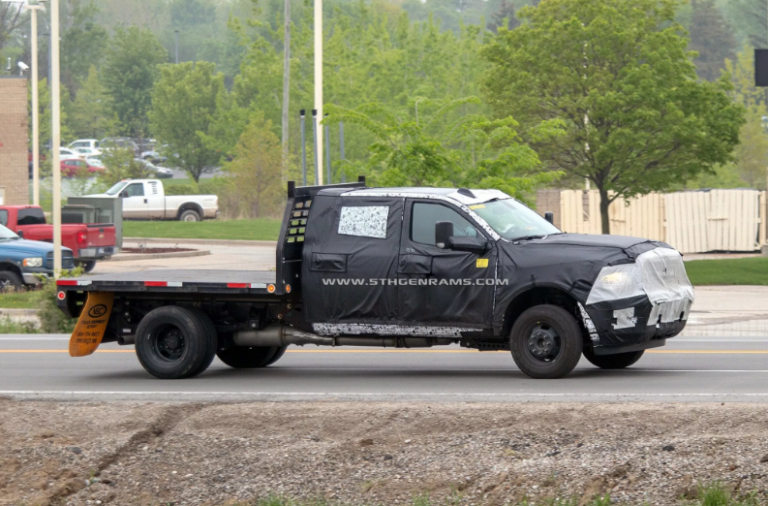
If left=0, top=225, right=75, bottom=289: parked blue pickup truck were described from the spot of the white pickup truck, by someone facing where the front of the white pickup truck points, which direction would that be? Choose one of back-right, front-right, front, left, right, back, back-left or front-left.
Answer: left

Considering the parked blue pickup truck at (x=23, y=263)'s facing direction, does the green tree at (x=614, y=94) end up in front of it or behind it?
in front

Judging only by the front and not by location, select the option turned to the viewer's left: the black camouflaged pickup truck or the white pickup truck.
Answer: the white pickup truck

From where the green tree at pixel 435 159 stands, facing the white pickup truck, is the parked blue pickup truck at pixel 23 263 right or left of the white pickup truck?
left

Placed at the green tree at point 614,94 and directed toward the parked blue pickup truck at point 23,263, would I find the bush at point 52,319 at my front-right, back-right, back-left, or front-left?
front-left

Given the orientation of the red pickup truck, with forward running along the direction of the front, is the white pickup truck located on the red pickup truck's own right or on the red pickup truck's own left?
on the red pickup truck's own right

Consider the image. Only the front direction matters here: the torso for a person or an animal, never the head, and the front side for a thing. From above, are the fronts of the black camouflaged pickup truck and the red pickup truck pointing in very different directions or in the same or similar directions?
very different directions

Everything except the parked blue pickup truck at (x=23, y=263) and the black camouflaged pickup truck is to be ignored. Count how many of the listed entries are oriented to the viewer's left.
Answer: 0

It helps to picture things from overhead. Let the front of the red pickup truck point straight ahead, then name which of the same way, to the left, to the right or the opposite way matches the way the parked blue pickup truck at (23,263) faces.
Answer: the opposite way

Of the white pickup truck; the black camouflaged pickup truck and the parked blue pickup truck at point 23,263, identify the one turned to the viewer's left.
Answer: the white pickup truck

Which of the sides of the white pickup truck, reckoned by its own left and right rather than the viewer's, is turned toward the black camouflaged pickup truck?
left

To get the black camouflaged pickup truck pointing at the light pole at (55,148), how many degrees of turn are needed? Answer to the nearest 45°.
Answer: approximately 180°

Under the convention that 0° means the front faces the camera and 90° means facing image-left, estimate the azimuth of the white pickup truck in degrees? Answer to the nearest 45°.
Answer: approximately 90°

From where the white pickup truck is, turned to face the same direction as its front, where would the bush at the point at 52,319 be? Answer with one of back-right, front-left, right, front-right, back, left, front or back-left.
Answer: left
